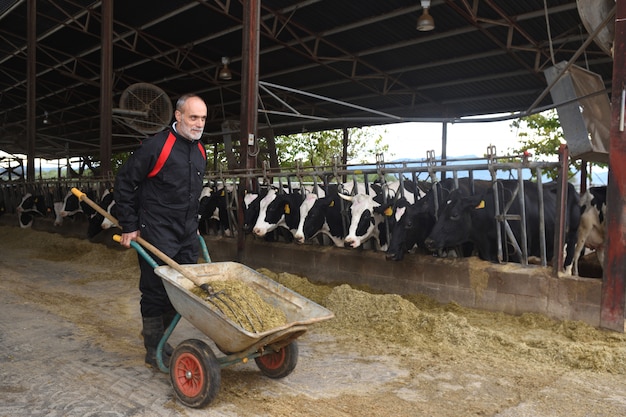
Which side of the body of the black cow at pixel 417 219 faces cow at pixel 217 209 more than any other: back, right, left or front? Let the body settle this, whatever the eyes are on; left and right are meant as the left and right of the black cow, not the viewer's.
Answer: right

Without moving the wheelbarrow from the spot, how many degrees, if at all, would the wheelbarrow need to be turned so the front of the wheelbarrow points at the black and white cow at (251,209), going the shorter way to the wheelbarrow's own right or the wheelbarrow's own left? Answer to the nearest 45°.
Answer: approximately 135° to the wheelbarrow's own left

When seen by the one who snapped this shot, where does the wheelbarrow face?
facing the viewer and to the right of the viewer

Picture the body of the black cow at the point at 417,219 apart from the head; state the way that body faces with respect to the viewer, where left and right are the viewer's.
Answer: facing the viewer and to the left of the viewer

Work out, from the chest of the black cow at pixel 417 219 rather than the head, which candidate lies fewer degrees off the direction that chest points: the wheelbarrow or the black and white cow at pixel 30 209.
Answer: the wheelbarrow

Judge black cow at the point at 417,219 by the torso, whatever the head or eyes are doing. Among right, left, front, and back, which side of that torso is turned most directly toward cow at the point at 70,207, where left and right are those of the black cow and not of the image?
right

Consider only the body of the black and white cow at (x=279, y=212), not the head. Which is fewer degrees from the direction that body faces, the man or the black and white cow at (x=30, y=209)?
the man

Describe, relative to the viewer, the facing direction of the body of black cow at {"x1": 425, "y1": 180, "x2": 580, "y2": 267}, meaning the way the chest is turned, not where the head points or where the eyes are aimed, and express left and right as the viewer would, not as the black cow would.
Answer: facing to the left of the viewer

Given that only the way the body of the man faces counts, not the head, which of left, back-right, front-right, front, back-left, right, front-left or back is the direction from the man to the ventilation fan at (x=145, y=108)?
back-left

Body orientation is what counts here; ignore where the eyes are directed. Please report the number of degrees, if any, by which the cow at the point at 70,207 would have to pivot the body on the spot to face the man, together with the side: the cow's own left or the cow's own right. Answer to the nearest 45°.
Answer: approximately 45° to the cow's own left

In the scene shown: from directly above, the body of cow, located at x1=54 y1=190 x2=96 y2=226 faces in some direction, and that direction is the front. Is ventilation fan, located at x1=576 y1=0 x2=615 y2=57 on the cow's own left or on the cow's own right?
on the cow's own left
